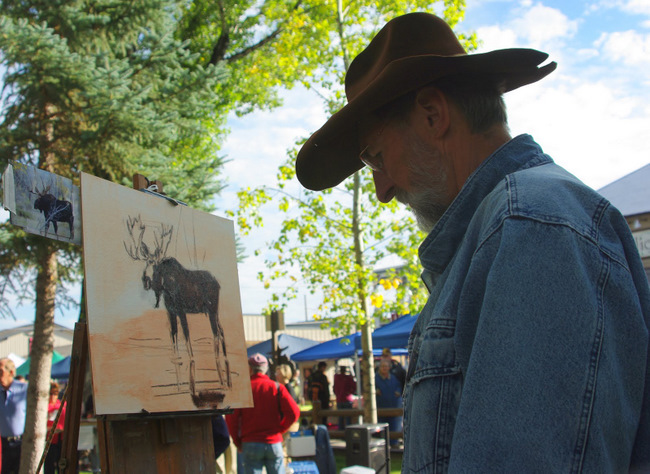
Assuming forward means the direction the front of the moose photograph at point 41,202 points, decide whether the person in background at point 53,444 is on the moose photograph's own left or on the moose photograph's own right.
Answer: on the moose photograph's own left

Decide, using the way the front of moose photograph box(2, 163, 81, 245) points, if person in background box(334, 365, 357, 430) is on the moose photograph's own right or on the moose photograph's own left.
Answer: on the moose photograph's own left

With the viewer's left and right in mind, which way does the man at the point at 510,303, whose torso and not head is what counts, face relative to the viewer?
facing to the left of the viewer

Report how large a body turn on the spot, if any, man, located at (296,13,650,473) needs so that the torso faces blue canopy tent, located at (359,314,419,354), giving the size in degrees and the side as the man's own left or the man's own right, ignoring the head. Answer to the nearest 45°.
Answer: approximately 90° to the man's own right

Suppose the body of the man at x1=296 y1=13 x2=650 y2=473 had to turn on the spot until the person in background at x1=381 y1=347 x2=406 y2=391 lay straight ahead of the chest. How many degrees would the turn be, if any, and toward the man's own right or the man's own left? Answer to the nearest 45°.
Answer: approximately 90° to the man's own right

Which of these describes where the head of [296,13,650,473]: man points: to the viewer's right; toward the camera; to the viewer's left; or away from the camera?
to the viewer's left

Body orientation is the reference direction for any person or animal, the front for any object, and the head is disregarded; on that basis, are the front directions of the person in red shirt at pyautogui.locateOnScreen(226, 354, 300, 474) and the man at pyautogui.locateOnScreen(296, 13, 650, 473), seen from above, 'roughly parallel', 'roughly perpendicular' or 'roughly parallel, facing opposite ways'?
roughly perpendicular
